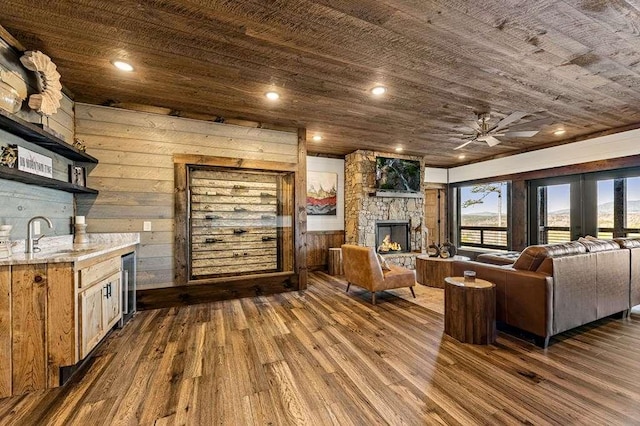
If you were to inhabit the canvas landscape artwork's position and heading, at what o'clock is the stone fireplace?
The stone fireplace is roughly at 9 o'clock from the canvas landscape artwork.

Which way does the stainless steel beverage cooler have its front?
to the viewer's right

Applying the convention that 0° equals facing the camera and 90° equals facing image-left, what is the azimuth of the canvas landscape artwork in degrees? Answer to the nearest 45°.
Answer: approximately 0°

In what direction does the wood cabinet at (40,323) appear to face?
to the viewer's right

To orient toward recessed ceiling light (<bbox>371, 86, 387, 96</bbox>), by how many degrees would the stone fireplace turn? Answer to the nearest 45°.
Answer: approximately 45° to its right

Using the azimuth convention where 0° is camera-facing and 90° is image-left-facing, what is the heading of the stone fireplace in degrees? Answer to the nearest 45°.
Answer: approximately 315°

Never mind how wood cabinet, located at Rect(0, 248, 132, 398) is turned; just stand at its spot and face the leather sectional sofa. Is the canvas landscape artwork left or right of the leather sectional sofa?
left

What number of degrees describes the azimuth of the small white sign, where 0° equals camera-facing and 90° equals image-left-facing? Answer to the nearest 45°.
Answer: approximately 315°

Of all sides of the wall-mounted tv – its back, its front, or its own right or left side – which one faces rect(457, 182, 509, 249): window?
left

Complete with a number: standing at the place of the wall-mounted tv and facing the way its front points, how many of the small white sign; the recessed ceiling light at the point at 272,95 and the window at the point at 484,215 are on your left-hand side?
1
